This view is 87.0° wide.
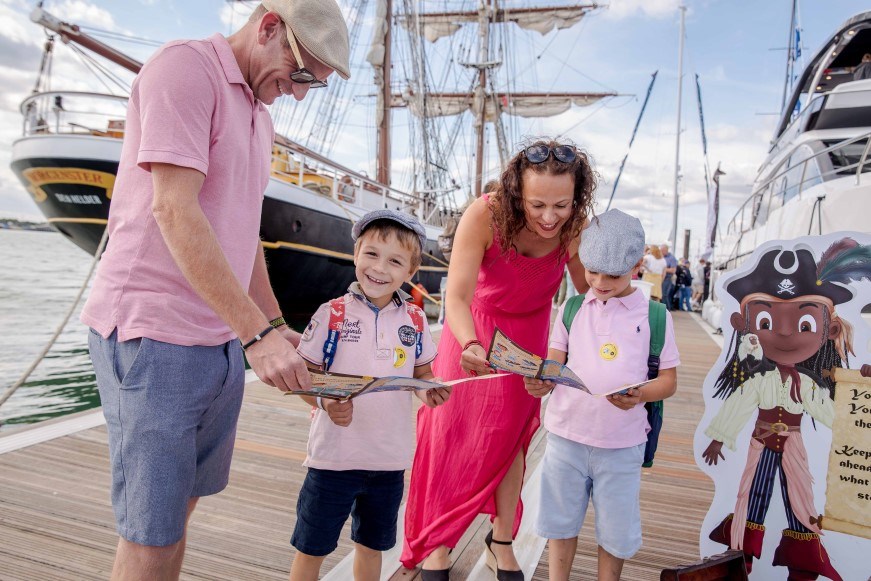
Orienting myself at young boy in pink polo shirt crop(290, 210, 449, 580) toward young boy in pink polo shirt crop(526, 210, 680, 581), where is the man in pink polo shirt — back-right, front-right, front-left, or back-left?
back-right

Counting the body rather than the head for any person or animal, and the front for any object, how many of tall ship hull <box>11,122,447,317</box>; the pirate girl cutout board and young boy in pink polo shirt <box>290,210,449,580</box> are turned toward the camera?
2

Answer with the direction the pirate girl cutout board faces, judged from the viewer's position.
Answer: facing the viewer

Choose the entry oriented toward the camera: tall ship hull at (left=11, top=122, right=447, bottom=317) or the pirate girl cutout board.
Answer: the pirate girl cutout board

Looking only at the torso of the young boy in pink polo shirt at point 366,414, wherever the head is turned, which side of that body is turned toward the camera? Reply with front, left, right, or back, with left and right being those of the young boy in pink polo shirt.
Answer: front

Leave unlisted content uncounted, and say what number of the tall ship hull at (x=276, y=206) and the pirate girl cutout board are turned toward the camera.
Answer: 1

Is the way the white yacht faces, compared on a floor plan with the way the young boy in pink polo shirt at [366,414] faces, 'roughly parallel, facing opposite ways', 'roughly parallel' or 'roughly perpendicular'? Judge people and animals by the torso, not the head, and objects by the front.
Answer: roughly parallel, facing opposite ways

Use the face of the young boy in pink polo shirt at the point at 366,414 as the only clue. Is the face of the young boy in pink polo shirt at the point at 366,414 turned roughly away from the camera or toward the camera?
toward the camera

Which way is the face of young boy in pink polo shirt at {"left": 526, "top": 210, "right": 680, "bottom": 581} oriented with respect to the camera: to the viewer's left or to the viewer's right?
to the viewer's left

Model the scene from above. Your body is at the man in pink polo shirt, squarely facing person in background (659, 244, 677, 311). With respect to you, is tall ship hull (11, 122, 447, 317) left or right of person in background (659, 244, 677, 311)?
left

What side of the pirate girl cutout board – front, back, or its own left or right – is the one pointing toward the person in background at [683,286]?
back
